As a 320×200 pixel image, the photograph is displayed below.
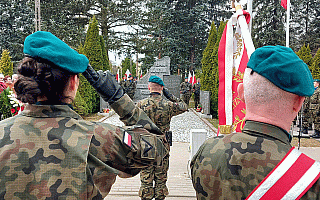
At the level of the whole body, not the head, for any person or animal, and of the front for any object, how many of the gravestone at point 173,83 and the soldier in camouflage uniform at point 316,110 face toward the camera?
1

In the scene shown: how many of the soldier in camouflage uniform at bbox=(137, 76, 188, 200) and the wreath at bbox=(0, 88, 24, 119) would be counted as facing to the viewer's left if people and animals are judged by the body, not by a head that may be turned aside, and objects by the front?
0

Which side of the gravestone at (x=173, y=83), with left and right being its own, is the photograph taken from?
front

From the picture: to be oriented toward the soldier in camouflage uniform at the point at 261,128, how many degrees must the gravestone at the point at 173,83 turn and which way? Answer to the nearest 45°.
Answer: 0° — it already faces them

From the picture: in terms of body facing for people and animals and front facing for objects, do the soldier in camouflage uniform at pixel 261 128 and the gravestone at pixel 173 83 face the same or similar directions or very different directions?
very different directions

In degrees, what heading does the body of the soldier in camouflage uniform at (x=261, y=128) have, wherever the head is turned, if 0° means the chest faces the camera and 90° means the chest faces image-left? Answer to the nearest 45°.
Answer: approximately 180°

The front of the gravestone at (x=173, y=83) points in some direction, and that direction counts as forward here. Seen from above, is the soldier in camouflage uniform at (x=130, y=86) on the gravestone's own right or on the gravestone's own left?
on the gravestone's own right

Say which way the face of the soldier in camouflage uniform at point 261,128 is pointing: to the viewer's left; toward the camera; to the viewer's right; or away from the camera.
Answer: away from the camera

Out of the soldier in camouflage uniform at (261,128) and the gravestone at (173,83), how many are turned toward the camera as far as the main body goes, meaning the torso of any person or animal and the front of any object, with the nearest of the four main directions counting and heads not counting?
1
